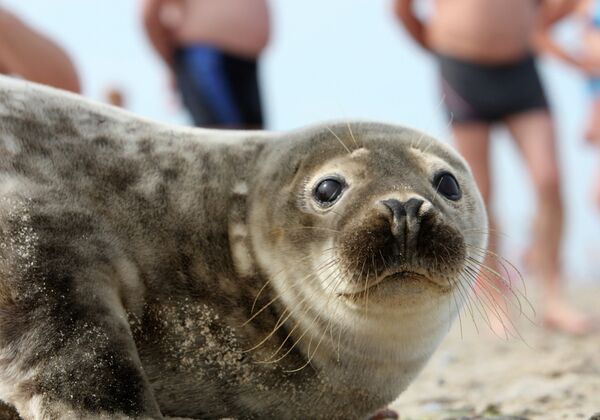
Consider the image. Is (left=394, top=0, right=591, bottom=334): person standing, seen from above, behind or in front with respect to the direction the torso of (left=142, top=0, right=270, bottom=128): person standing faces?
in front

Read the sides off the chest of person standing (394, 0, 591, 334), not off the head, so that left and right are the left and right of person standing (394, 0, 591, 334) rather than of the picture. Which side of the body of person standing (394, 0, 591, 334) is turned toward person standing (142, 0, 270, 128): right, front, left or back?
right

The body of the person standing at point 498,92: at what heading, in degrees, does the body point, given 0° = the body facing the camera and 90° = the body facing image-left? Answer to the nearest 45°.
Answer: approximately 0°
